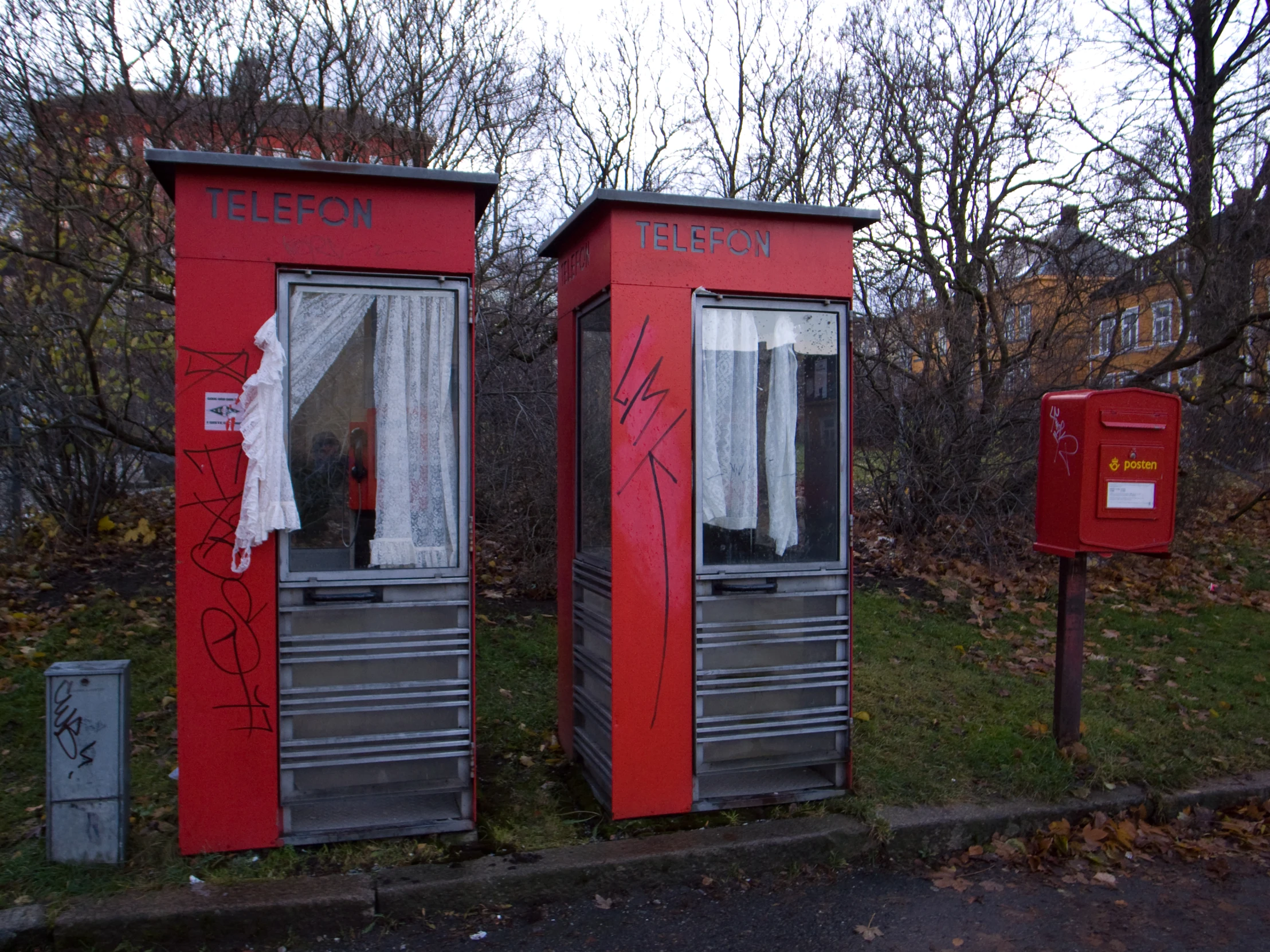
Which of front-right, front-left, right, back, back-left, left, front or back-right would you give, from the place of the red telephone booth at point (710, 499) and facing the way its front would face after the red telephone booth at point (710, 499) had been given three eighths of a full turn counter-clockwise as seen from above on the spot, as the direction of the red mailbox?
front-right

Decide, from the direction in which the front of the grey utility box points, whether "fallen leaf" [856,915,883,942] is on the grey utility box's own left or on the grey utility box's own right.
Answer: on the grey utility box's own left

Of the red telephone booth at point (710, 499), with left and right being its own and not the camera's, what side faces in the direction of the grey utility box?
right

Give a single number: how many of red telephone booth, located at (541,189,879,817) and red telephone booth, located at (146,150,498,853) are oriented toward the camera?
2

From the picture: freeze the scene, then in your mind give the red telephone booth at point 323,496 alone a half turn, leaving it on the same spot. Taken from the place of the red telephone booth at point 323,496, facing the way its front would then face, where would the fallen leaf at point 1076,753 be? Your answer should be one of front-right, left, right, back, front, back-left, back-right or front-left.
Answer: right

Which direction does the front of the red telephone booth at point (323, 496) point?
toward the camera

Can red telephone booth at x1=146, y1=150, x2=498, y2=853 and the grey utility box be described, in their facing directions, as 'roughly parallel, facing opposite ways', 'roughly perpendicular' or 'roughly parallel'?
roughly parallel

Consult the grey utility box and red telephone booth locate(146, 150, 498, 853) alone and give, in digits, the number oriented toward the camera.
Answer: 2

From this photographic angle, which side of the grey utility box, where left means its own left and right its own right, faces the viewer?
front

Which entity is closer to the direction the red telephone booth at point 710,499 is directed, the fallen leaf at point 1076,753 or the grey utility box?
the grey utility box

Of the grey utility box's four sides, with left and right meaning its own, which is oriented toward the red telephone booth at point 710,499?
left

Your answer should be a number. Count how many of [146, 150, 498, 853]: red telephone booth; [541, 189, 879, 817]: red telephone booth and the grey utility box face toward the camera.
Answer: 3

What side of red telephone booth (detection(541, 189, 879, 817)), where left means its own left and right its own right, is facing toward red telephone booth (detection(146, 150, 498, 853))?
right

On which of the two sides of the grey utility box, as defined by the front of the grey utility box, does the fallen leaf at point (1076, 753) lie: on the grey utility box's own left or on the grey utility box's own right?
on the grey utility box's own left

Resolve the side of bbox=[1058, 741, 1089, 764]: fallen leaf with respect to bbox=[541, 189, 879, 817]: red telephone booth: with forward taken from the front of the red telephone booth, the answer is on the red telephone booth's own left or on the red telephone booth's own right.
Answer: on the red telephone booth's own left

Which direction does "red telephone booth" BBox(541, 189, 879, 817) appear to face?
toward the camera

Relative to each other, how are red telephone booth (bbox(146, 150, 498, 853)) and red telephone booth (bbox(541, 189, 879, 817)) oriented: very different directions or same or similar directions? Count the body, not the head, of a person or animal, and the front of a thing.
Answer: same or similar directions
